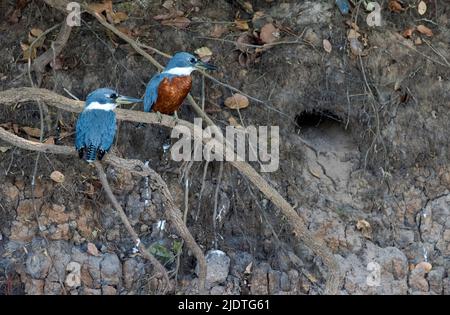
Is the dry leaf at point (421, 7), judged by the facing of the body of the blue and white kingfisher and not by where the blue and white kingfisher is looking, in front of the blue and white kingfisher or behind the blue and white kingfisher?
in front

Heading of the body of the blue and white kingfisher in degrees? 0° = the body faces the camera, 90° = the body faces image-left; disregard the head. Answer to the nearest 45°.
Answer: approximately 225°

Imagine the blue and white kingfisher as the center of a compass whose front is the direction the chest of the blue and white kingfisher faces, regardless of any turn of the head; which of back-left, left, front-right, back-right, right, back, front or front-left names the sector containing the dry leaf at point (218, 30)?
front

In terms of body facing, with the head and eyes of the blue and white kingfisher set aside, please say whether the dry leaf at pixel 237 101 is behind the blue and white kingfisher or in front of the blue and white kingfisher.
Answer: in front

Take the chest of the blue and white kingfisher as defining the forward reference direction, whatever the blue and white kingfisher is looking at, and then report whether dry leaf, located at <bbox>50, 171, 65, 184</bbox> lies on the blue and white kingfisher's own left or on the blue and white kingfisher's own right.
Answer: on the blue and white kingfisher's own left

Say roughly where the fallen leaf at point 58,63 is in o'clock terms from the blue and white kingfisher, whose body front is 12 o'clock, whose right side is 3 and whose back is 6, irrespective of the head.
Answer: The fallen leaf is roughly at 10 o'clock from the blue and white kingfisher.
